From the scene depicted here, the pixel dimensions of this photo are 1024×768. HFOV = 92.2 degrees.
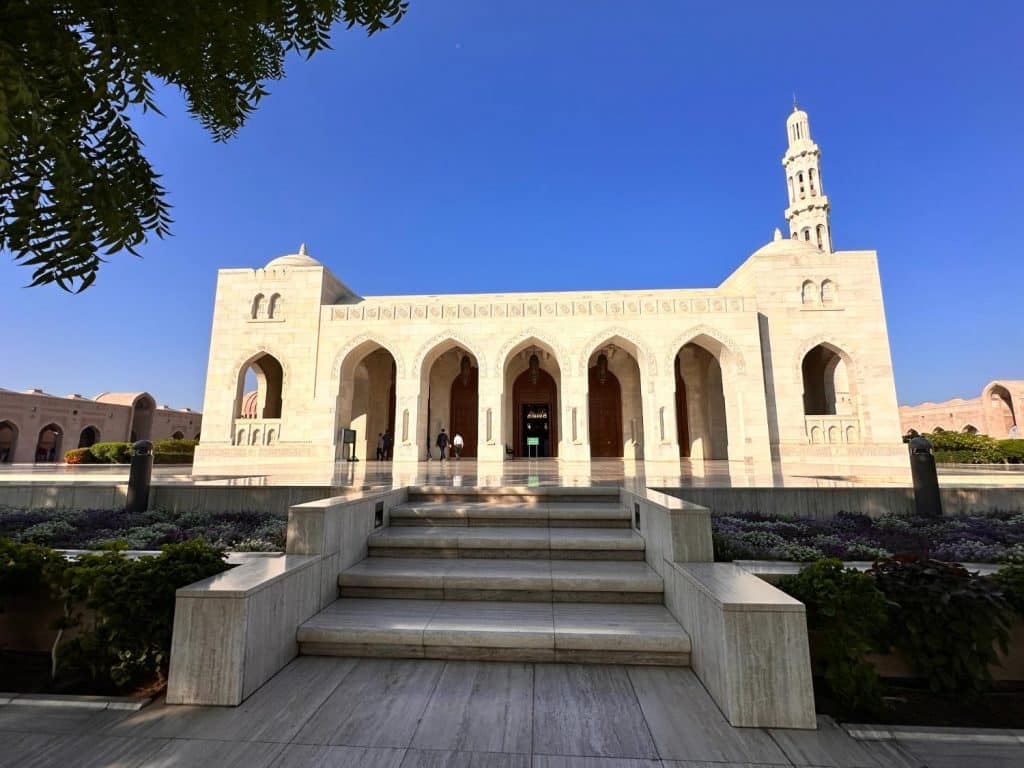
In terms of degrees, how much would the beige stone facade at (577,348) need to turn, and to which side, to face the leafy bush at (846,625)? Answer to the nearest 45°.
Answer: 0° — it already faces it

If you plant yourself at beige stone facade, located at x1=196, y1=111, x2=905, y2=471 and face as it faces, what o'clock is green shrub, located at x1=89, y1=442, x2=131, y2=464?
The green shrub is roughly at 3 o'clock from the beige stone facade.

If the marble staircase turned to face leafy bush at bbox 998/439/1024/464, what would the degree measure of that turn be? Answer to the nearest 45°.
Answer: approximately 135° to its left

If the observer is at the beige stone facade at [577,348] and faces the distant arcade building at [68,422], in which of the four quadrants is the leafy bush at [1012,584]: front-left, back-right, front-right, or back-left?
back-left

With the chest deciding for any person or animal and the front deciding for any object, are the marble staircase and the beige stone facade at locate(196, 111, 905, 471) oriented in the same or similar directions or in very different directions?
same or similar directions

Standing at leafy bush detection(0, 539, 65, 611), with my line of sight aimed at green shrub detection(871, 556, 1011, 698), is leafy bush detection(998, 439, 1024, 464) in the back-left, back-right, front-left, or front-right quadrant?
front-left

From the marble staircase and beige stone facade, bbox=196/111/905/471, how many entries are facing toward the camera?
2

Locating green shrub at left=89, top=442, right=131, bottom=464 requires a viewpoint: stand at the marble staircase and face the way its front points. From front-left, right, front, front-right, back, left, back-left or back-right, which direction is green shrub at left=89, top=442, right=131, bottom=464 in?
back-right

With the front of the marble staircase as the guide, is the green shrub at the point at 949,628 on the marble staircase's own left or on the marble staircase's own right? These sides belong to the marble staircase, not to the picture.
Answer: on the marble staircase's own left

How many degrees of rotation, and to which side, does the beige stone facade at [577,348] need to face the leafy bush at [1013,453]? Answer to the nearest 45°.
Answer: approximately 90° to its left

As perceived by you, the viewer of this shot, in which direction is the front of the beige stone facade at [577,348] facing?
facing the viewer

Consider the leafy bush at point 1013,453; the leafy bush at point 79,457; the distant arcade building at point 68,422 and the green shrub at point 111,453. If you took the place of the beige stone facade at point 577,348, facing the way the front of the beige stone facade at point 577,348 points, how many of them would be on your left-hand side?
1

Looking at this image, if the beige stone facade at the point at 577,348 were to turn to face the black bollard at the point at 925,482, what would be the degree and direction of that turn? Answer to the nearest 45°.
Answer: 0° — it already faces it

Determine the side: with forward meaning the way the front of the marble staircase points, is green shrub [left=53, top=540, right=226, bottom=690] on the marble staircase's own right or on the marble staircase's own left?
on the marble staircase's own right

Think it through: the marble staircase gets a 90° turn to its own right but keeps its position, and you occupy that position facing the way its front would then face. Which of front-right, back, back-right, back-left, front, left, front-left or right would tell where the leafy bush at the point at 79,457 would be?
front-right

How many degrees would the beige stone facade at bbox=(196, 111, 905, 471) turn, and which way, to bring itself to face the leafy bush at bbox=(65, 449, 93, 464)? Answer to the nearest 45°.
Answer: approximately 90° to its right

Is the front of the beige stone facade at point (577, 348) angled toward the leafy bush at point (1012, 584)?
yes

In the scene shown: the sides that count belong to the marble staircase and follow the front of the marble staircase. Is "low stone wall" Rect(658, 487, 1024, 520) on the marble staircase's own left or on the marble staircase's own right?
on the marble staircase's own left
